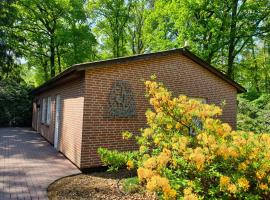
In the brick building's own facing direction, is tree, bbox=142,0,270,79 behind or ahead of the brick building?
behind

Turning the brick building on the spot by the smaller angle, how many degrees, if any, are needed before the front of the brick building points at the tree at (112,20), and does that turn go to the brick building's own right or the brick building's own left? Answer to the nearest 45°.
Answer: approximately 135° to the brick building's own right

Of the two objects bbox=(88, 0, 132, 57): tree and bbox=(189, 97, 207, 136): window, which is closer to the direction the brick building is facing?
the window

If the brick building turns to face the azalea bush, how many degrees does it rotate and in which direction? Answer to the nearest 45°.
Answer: approximately 90° to its left

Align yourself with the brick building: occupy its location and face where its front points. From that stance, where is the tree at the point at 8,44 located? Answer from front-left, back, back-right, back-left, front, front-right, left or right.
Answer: right

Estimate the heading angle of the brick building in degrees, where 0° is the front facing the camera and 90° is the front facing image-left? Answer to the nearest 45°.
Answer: approximately 45°

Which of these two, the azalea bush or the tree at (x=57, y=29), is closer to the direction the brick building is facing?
the azalea bush

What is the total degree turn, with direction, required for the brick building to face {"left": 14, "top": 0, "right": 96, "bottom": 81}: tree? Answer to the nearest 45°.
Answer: approximately 90° to its right
